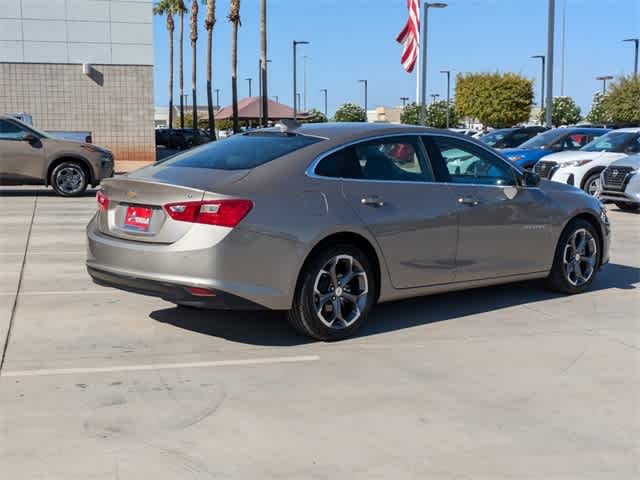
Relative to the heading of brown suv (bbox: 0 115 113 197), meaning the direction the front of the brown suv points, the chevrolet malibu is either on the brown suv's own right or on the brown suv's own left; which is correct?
on the brown suv's own right

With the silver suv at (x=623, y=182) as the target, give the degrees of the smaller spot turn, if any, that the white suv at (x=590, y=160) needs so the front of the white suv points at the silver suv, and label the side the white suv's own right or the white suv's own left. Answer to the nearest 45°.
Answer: approximately 45° to the white suv's own left

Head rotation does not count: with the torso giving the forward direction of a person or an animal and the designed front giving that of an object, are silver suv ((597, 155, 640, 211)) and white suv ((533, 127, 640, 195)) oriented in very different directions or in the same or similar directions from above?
same or similar directions

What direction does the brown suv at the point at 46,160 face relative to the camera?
to the viewer's right

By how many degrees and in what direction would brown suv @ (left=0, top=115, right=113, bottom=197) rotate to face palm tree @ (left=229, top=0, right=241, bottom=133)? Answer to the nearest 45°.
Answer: approximately 90° to its left

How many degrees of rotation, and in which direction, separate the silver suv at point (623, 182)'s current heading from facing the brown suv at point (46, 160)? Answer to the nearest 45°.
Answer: approximately 45° to its right

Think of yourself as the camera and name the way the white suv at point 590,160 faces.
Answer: facing the viewer and to the left of the viewer

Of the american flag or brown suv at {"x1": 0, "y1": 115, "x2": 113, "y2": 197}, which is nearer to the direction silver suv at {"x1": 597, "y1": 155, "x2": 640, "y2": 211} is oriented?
the brown suv

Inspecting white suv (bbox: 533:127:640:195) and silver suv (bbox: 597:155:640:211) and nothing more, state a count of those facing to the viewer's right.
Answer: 0

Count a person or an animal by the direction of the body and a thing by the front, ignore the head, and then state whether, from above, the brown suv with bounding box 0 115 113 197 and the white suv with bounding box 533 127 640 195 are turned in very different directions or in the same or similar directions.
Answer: very different directions

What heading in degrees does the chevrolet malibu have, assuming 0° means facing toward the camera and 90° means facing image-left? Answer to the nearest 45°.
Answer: approximately 225°

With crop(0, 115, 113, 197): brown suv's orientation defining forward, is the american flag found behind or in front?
in front

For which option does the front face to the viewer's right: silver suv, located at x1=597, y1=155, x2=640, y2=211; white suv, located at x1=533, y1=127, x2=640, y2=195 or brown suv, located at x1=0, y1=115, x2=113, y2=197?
brown suv, located at x1=0, y1=115, x2=113, y2=197

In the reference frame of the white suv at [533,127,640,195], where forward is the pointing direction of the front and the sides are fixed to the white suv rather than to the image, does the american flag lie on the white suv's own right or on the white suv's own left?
on the white suv's own right

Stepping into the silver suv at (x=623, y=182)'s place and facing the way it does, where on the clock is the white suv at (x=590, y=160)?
The white suv is roughly at 4 o'clock from the silver suv.

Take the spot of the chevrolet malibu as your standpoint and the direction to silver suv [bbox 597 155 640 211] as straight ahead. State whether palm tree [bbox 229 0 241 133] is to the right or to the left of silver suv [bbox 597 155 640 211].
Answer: left
